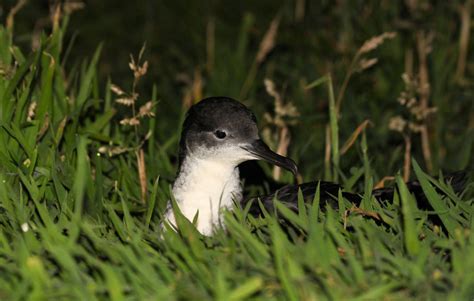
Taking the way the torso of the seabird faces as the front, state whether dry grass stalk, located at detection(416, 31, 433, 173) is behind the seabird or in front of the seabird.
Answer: behind

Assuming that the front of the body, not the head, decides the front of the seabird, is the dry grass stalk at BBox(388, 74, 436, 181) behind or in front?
behind

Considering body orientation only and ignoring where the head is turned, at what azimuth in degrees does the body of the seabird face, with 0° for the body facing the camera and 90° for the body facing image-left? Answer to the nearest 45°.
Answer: approximately 45°

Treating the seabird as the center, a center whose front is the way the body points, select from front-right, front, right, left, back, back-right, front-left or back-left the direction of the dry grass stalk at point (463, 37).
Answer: back

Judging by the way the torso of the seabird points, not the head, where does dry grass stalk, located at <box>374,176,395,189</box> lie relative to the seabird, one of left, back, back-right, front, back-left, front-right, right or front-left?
back
